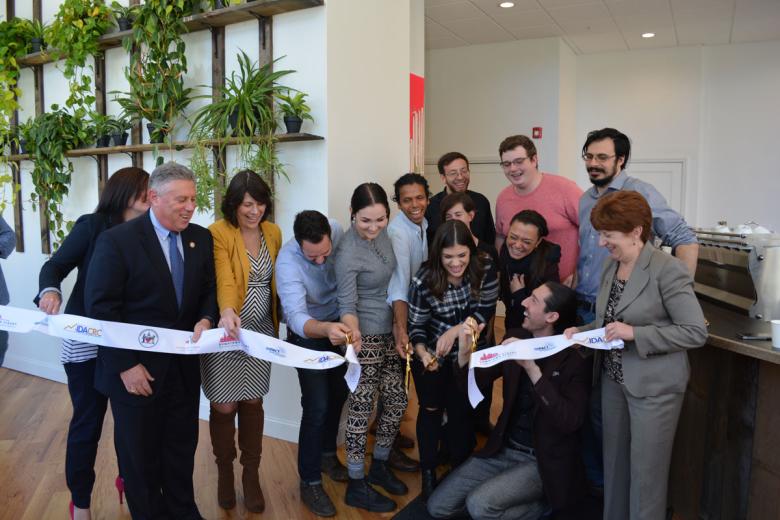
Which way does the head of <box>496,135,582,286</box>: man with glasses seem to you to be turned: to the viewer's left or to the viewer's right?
to the viewer's left

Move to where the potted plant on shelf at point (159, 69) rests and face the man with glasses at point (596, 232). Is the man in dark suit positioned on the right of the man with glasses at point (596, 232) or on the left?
right

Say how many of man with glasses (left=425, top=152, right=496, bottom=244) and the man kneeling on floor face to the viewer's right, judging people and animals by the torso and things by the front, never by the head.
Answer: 0

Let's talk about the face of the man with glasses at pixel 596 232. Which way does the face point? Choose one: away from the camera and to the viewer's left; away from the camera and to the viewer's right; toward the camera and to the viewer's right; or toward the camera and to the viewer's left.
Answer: toward the camera and to the viewer's left

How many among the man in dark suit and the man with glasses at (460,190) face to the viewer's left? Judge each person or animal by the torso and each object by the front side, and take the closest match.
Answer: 0

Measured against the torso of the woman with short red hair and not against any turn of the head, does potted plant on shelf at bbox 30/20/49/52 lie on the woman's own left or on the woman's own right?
on the woman's own right

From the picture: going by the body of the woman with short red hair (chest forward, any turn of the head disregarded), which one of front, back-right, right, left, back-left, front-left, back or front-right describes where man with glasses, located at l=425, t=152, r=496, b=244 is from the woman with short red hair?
right

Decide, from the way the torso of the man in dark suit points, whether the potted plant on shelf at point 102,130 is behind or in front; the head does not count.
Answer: behind

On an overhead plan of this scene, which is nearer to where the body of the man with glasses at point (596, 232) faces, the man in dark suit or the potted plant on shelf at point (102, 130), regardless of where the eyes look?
the man in dark suit

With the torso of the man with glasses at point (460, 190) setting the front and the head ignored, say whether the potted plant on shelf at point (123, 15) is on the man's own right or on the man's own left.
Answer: on the man's own right
